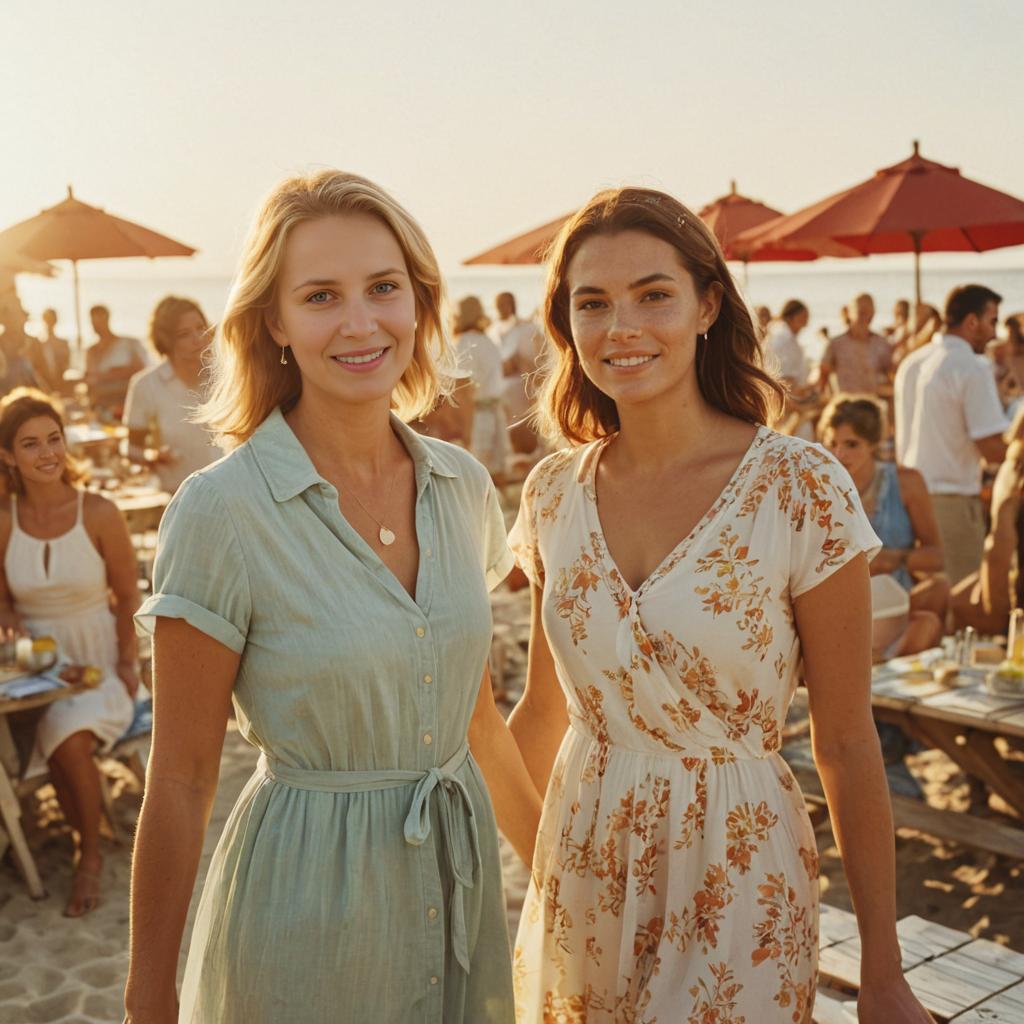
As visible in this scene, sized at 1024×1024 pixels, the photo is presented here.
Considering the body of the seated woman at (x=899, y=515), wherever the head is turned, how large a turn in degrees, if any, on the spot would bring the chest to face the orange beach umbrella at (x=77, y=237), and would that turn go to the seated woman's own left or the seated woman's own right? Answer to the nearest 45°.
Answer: approximately 90° to the seated woman's own right

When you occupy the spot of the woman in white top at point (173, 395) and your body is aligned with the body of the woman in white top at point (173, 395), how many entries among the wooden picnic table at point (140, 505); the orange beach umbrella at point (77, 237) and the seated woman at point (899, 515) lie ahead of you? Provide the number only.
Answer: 1

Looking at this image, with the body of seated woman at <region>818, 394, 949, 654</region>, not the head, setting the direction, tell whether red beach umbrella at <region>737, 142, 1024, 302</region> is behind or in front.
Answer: behind

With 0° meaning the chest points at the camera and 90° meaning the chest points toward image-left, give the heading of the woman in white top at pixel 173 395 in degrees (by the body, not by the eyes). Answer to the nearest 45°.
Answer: approximately 315°

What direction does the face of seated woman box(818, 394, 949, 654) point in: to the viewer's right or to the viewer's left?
to the viewer's left

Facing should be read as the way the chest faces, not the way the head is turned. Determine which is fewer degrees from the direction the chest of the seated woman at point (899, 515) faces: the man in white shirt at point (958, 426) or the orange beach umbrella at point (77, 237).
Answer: the orange beach umbrella

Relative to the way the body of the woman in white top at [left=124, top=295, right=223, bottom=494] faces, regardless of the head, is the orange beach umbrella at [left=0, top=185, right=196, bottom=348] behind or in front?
behind

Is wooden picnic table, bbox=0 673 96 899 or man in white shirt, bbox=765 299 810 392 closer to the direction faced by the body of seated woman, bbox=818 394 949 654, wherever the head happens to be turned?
the wooden picnic table

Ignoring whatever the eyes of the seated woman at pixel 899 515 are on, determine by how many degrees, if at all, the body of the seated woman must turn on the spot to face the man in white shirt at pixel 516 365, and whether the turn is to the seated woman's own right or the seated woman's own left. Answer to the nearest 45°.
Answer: approximately 90° to the seated woman's own right

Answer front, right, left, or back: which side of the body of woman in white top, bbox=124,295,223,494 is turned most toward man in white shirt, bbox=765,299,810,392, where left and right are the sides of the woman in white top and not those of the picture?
left

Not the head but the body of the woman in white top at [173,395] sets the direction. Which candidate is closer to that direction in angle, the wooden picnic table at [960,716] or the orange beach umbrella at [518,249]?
the wooden picnic table
